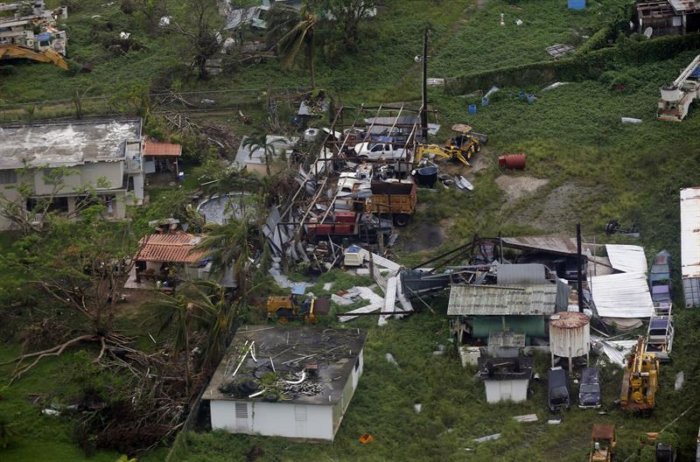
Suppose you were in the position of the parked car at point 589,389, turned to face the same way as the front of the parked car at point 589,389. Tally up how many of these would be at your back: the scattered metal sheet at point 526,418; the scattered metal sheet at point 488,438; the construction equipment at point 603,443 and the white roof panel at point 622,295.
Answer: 1

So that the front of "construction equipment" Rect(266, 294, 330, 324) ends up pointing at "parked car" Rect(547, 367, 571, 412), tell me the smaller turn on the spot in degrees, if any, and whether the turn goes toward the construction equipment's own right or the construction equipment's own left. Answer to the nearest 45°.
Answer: approximately 45° to the construction equipment's own right

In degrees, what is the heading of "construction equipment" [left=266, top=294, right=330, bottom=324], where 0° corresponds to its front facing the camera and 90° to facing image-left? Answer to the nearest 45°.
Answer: approximately 270°

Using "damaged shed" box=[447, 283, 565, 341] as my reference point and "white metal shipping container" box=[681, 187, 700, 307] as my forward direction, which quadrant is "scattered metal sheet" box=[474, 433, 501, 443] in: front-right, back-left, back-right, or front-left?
back-right

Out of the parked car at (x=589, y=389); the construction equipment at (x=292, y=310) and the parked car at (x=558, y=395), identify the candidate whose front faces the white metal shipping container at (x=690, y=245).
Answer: the construction equipment

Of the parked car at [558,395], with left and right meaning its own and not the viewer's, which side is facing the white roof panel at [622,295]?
back

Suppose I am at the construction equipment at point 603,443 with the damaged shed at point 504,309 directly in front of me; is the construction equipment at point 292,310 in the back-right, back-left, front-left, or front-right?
front-left

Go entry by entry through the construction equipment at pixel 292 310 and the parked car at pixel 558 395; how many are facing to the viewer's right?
1

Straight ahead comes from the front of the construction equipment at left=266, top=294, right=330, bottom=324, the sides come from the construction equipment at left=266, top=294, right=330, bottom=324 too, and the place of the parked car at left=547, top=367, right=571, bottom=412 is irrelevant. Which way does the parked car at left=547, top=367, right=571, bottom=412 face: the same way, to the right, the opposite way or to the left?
to the right

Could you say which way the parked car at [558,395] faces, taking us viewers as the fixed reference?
facing the viewer

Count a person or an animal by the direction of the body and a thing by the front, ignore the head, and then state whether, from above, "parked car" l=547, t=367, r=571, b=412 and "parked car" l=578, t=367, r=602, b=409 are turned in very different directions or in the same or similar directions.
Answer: same or similar directions

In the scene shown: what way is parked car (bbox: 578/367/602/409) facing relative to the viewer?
toward the camera
